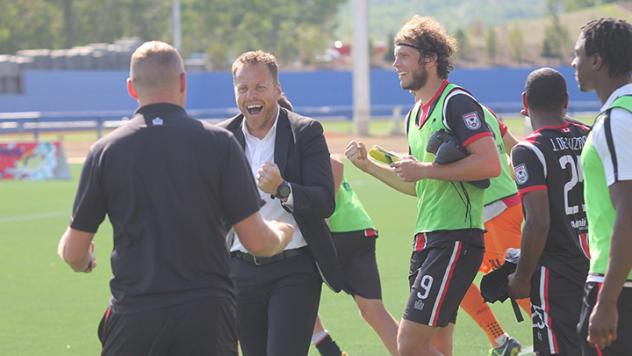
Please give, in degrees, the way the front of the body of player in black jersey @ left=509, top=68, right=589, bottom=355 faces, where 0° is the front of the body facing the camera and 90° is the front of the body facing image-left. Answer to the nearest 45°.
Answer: approximately 135°

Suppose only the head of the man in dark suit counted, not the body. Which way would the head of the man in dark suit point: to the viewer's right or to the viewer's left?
to the viewer's left

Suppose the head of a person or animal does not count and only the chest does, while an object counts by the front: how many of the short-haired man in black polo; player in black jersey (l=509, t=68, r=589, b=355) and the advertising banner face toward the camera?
1

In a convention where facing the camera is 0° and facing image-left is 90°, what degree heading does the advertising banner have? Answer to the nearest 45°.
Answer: approximately 0°

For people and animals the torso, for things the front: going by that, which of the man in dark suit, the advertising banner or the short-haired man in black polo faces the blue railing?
the short-haired man in black polo

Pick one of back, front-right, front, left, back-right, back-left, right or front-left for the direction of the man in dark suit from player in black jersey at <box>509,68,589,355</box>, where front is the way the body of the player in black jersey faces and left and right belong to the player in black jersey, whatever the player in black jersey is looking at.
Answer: front-left

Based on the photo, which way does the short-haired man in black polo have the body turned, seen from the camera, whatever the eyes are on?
away from the camera

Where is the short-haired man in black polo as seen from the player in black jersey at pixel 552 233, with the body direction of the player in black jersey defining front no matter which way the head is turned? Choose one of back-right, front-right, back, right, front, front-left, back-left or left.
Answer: left

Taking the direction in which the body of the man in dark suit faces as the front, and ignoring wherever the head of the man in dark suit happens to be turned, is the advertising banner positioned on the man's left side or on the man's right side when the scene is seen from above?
on the man's right side

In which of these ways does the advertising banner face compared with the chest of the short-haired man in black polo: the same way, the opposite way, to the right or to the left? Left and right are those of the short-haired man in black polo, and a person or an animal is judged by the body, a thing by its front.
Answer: the opposite way

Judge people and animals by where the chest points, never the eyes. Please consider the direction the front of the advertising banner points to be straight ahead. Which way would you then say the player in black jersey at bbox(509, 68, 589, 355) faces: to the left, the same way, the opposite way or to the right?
the opposite way

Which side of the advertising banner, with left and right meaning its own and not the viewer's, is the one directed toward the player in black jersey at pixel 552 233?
front

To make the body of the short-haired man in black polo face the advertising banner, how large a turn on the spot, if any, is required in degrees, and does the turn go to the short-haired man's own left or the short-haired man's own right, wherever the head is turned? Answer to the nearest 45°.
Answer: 0° — they already face it
